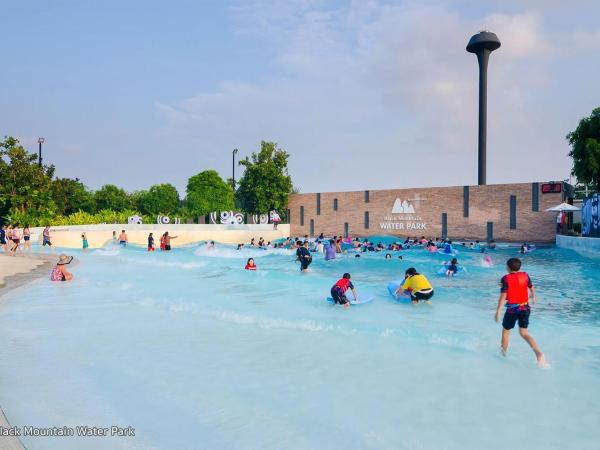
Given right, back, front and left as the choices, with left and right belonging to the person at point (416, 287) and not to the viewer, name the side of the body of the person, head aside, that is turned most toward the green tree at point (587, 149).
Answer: right

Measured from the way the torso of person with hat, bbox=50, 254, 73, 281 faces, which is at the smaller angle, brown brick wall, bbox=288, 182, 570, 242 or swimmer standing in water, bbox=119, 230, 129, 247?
the brown brick wall

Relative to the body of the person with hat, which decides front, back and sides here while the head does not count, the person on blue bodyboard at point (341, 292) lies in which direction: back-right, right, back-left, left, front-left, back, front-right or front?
front-right

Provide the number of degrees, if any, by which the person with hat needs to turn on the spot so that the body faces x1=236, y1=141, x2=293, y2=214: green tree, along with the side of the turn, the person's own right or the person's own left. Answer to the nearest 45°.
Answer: approximately 45° to the person's own left

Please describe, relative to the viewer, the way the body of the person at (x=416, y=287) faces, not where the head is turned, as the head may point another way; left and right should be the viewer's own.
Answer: facing away from the viewer and to the left of the viewer

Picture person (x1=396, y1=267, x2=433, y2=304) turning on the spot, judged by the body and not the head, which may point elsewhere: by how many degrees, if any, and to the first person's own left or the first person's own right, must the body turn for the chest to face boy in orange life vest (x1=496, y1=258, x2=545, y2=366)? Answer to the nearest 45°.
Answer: approximately 135° to the first person's own left

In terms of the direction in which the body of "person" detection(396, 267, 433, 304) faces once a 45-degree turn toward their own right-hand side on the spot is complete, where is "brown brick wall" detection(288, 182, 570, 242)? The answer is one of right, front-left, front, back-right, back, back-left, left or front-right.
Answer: front

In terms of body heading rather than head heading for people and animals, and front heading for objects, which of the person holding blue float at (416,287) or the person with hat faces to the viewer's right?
the person with hat

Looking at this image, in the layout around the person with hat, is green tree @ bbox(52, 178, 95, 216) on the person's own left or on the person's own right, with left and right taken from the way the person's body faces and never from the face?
on the person's own left

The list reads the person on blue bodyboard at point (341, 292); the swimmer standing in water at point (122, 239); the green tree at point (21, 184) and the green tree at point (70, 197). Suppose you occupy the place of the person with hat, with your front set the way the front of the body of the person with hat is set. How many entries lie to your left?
3

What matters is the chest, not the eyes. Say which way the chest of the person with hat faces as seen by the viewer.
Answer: to the viewer's right

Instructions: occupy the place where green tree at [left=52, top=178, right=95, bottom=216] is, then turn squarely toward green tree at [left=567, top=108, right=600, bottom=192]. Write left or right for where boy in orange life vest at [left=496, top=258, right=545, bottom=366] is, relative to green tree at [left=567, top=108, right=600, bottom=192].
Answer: right

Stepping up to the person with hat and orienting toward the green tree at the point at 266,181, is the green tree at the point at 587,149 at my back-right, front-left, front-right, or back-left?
front-right

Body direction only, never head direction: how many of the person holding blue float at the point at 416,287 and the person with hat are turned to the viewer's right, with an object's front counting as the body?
1

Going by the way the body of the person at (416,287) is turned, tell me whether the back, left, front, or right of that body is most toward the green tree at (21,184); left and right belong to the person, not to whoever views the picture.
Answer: front

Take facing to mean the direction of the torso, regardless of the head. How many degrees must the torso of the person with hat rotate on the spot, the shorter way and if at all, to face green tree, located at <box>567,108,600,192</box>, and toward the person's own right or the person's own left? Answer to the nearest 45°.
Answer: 0° — they already face it

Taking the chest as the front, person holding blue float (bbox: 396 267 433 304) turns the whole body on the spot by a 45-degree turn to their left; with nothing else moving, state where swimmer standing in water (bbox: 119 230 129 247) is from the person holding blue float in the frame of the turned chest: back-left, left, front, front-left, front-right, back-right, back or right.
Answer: front-right
